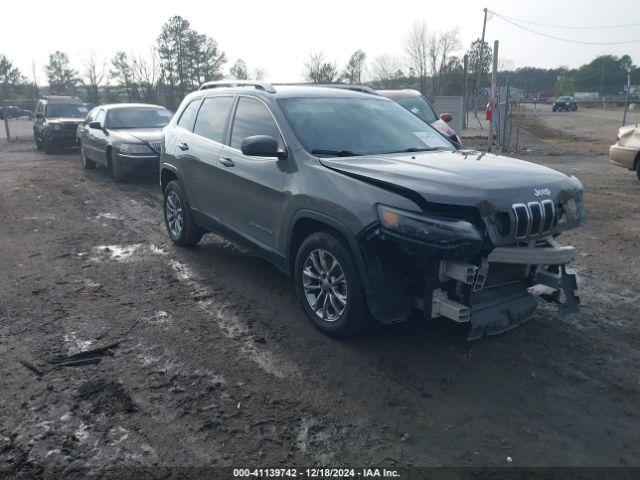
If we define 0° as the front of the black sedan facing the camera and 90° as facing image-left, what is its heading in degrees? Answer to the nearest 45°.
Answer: approximately 315°

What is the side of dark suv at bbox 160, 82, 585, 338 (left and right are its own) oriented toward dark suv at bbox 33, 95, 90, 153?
back

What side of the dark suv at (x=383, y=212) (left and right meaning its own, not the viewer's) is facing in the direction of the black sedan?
back

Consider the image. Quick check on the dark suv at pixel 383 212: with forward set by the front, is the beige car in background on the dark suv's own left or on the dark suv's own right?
on the dark suv's own left

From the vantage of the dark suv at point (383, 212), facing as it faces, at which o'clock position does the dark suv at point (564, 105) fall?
the dark suv at point (564, 105) is roughly at 8 o'clock from the dark suv at point (383, 212).

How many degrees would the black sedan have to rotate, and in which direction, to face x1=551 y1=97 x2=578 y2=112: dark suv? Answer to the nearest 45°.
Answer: approximately 90° to its left

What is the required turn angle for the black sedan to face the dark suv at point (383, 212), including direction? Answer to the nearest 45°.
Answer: approximately 45° to its right

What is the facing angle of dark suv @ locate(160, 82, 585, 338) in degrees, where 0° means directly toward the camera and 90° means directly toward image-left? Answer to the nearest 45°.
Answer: approximately 315°

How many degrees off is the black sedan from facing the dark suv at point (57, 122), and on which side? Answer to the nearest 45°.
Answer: approximately 135° to its left
